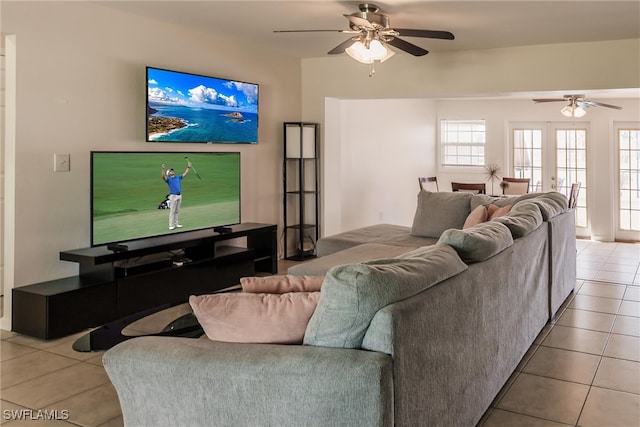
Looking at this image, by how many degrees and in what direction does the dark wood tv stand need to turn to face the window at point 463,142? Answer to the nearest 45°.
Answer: approximately 90° to its left

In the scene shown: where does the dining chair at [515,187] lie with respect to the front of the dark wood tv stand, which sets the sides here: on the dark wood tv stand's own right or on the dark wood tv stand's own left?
on the dark wood tv stand's own left

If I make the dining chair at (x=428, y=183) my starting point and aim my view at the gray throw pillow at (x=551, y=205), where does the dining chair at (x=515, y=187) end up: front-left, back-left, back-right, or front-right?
front-left

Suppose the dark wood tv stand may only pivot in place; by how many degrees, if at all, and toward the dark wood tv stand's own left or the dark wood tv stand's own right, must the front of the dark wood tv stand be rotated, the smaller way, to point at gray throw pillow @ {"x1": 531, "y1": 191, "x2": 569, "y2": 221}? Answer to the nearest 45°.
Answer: approximately 45° to the dark wood tv stand's own left

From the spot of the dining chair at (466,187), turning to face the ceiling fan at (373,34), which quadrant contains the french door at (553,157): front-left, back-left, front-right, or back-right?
back-left

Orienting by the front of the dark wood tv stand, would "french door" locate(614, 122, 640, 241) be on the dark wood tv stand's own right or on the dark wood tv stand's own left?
on the dark wood tv stand's own left

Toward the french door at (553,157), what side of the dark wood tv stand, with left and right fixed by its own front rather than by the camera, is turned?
left

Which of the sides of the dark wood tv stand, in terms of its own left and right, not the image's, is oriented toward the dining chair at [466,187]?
left

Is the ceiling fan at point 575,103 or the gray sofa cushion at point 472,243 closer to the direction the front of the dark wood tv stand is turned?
the gray sofa cushion

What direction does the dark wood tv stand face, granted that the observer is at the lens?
facing the viewer and to the right of the viewer
